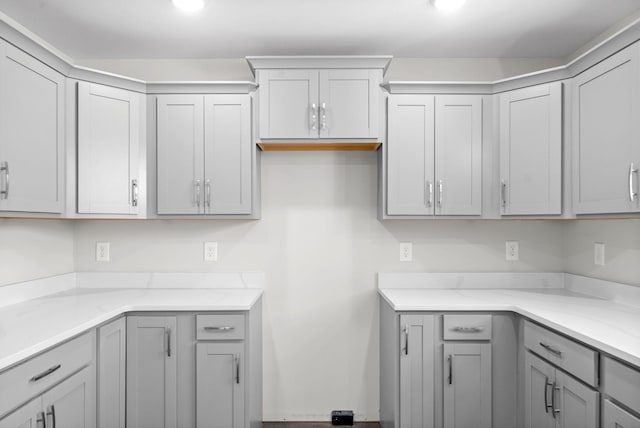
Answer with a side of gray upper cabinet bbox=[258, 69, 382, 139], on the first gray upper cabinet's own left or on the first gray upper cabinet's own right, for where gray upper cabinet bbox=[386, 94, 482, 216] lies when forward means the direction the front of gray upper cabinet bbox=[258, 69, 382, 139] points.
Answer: on the first gray upper cabinet's own left

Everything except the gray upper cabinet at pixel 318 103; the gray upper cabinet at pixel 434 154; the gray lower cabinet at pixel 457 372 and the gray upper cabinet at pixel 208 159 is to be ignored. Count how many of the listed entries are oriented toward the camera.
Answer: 4

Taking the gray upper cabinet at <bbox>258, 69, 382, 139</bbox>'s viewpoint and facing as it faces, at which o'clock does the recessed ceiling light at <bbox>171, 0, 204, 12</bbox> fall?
The recessed ceiling light is roughly at 2 o'clock from the gray upper cabinet.

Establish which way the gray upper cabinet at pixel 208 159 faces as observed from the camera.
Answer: facing the viewer

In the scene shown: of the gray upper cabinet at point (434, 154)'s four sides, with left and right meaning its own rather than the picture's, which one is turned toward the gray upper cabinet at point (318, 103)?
right

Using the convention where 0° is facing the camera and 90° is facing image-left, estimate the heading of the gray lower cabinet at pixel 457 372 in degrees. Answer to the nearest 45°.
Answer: approximately 0°

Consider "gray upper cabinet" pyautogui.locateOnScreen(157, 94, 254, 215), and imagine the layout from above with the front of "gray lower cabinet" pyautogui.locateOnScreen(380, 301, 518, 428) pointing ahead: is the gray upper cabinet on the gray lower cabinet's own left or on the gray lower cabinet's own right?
on the gray lower cabinet's own right

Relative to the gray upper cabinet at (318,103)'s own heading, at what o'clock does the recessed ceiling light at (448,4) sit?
The recessed ceiling light is roughly at 10 o'clock from the gray upper cabinet.

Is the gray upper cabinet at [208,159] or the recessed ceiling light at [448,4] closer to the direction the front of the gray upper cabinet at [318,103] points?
the recessed ceiling light
